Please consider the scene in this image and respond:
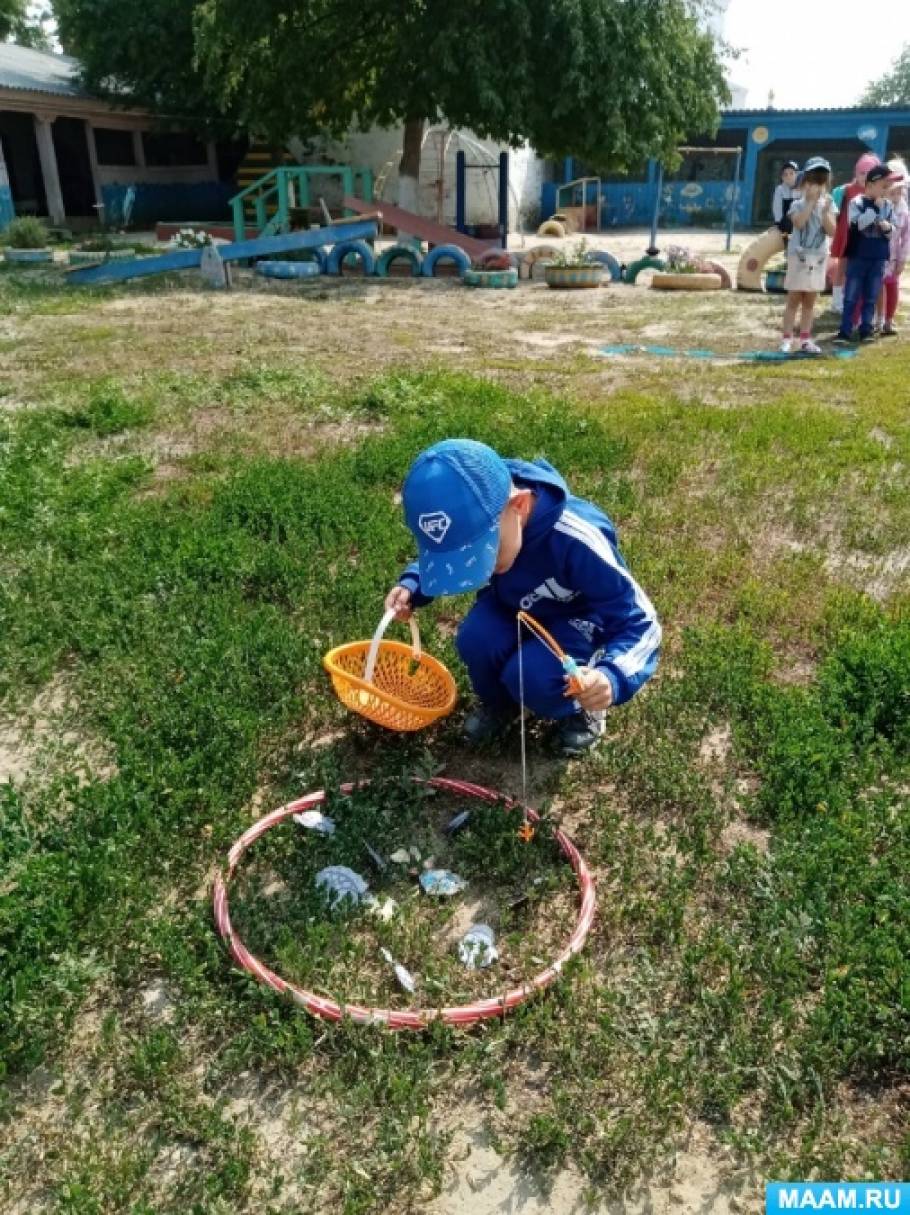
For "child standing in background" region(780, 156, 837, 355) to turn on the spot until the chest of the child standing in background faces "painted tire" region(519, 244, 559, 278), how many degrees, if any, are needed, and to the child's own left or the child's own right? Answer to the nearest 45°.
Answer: approximately 135° to the child's own right

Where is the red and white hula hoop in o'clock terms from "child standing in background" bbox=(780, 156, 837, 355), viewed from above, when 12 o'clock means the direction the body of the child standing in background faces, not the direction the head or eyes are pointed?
The red and white hula hoop is roughly at 12 o'clock from the child standing in background.

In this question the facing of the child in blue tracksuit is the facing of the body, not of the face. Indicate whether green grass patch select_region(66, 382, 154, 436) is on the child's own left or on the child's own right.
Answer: on the child's own right

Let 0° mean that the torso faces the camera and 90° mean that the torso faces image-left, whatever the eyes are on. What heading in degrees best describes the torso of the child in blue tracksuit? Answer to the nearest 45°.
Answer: approximately 45°

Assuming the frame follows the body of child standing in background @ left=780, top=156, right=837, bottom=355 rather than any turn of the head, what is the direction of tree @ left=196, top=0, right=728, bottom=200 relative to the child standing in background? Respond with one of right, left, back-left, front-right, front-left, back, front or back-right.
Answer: back-right

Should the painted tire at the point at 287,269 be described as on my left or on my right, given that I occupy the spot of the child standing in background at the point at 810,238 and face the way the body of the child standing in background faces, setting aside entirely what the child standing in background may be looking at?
on my right

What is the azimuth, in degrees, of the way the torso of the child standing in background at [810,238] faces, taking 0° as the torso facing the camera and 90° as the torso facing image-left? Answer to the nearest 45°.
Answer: approximately 0°

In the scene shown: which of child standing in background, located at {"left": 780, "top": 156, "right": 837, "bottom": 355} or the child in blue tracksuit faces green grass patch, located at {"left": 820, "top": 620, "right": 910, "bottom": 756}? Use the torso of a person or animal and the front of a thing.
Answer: the child standing in background

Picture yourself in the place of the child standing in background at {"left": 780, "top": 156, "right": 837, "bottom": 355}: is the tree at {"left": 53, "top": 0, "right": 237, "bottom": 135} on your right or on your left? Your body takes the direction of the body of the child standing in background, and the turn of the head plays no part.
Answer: on your right

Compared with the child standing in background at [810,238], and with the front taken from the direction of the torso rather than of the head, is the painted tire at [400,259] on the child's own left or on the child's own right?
on the child's own right

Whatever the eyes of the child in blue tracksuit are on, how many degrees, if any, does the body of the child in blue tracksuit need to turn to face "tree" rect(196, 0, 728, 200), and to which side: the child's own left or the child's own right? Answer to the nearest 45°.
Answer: approximately 135° to the child's own right

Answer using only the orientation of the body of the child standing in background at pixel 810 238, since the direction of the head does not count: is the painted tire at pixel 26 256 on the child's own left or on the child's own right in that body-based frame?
on the child's own right

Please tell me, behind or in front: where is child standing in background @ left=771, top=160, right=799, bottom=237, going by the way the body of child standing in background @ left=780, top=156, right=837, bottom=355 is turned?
behind

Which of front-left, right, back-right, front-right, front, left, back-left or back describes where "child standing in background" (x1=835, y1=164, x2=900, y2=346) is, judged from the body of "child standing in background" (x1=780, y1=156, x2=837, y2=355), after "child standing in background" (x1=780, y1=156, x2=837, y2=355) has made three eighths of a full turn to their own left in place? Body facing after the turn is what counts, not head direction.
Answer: front
